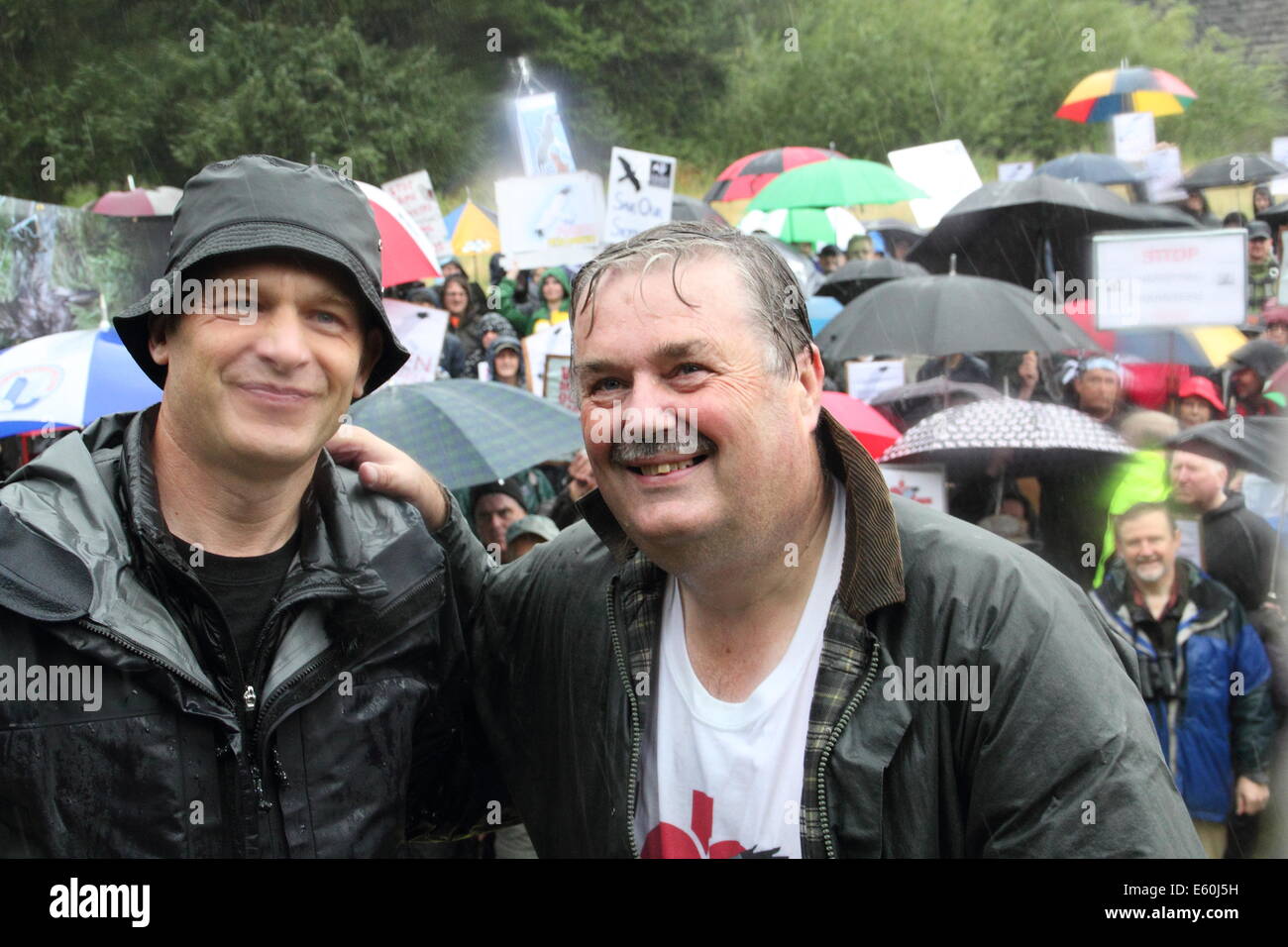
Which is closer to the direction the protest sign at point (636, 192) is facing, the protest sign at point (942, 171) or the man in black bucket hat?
the man in black bucket hat

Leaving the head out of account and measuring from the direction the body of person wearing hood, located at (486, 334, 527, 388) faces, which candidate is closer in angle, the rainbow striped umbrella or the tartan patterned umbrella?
the tartan patterned umbrella

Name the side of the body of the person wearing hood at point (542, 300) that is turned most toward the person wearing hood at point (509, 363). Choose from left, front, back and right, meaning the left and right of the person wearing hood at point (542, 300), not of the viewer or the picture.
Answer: front

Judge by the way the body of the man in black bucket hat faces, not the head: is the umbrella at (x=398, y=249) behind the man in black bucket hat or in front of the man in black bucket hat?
behind

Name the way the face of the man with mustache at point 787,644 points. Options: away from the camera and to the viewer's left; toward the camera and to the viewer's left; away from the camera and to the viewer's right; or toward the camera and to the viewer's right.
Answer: toward the camera and to the viewer's left

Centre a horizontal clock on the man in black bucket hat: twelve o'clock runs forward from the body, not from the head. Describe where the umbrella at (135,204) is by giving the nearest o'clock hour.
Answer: The umbrella is roughly at 6 o'clock from the man in black bucket hat.

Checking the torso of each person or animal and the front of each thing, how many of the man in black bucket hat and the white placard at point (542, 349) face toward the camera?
2

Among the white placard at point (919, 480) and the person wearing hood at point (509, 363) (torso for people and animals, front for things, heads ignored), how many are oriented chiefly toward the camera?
2

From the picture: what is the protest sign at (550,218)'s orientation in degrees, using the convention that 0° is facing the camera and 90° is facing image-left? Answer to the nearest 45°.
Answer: approximately 0°
